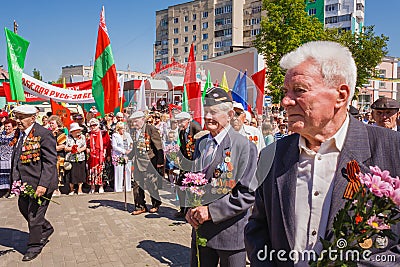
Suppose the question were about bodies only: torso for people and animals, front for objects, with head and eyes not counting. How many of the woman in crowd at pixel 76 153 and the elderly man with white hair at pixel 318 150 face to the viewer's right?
0

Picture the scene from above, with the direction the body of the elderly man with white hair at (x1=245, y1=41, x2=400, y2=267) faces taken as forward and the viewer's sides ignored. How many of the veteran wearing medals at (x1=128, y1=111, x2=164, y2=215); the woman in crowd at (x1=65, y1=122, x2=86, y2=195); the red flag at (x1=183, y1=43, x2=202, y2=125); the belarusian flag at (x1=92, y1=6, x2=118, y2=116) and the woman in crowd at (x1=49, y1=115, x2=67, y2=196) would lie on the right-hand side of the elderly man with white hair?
5

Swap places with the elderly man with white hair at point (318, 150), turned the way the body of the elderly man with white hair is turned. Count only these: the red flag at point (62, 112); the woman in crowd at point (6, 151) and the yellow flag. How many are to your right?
3

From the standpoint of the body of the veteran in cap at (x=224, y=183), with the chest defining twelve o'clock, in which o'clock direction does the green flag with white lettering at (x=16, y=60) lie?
The green flag with white lettering is roughly at 3 o'clock from the veteran in cap.

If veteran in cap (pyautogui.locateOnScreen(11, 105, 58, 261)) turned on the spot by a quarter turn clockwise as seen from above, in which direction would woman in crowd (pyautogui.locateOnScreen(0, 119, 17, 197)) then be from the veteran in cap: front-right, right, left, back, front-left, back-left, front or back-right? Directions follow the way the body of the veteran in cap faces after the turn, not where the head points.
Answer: front-right

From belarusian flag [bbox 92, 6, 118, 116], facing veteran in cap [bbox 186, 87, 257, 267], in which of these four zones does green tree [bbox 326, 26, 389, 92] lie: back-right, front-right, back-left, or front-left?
back-left

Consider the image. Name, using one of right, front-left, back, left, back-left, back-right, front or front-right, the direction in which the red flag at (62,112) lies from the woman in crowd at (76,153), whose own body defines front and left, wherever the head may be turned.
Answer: back

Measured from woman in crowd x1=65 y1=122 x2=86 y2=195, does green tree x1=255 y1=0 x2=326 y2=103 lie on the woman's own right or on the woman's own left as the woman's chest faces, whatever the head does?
on the woman's own left

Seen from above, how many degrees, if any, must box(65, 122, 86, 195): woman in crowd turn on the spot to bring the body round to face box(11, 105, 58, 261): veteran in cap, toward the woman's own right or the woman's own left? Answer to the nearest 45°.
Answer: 0° — they already face them

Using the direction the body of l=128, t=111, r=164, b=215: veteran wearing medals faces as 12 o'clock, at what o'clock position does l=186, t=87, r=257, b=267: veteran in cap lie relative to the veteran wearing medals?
The veteran in cap is roughly at 10 o'clock from the veteran wearing medals.

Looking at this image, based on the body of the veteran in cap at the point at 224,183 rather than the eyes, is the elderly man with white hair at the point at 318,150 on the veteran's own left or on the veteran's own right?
on the veteran's own left

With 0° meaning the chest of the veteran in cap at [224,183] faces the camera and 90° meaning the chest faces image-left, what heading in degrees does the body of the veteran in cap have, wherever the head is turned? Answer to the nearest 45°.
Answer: approximately 45°
